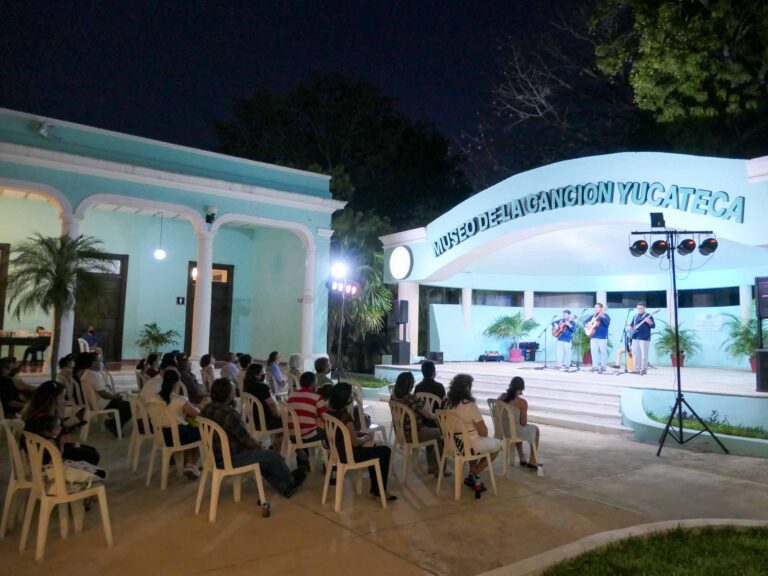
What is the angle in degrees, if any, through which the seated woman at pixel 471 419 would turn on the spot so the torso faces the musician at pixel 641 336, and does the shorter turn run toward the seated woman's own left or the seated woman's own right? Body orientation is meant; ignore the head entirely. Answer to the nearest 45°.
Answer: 0° — they already face them

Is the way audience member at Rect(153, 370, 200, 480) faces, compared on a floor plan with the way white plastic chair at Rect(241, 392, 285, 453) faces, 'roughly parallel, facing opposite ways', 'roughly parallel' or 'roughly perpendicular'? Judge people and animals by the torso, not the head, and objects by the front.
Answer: roughly parallel

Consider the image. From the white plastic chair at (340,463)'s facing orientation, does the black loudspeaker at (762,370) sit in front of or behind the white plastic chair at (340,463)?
in front

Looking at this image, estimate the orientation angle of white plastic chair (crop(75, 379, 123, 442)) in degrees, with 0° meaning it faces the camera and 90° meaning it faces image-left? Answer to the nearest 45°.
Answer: approximately 225°

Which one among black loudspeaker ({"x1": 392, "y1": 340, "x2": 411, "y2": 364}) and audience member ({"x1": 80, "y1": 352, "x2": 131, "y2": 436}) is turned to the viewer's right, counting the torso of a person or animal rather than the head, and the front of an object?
the audience member

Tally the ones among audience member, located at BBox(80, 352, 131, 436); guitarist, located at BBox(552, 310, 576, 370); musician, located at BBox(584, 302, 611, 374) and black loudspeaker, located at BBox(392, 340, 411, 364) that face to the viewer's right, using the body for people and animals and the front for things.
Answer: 1

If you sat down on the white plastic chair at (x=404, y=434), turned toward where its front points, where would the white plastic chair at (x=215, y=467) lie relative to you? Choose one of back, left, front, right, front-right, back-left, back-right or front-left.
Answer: back

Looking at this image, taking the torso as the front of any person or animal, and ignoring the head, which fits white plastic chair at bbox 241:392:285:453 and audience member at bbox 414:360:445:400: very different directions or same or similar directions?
same or similar directions

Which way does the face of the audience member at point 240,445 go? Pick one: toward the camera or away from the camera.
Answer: away from the camera

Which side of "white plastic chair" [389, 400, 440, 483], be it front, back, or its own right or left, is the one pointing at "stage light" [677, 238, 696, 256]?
front

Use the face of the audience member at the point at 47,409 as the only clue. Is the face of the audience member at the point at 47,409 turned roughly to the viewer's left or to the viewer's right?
to the viewer's right

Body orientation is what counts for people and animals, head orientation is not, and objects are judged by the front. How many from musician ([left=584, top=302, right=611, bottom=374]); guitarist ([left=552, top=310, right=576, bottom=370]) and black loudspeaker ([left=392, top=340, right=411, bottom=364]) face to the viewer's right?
0

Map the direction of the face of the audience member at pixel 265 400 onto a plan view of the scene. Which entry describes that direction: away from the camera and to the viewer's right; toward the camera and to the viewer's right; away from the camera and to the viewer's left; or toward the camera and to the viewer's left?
away from the camera and to the viewer's right

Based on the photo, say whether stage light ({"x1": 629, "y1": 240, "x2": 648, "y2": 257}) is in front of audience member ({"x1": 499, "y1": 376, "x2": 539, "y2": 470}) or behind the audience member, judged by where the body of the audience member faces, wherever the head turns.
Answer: in front

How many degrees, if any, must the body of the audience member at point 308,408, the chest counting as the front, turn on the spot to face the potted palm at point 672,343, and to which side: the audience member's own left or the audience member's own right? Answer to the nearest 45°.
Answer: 0° — they already face it

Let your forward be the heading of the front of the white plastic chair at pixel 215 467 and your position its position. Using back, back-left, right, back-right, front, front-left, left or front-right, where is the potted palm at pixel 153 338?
front-left

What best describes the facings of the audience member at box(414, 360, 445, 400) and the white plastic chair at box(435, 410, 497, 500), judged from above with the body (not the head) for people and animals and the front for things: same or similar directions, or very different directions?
same or similar directions

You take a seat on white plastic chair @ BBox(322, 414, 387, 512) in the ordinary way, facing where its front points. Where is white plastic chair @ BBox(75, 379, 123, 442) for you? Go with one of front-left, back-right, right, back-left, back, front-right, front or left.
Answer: left

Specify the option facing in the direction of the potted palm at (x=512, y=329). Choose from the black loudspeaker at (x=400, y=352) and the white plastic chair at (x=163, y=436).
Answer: the white plastic chair

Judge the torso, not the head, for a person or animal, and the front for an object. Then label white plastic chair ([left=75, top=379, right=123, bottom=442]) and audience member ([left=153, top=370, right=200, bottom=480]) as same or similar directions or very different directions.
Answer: same or similar directions

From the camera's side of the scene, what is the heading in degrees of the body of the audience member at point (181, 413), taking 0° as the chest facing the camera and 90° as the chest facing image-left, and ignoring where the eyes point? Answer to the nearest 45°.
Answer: approximately 225°
